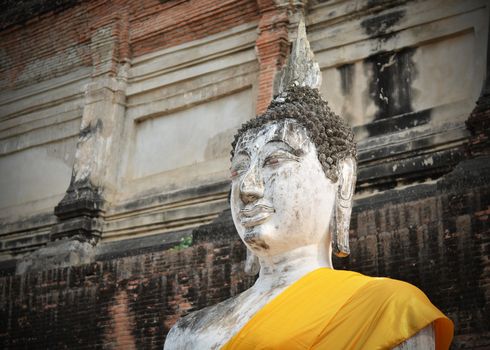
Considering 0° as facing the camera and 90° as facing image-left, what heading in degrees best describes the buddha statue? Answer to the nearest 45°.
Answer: approximately 45°
